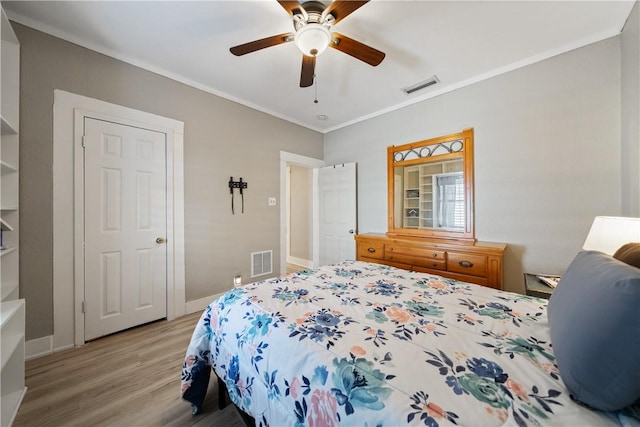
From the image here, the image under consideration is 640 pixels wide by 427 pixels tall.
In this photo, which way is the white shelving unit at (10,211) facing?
to the viewer's right

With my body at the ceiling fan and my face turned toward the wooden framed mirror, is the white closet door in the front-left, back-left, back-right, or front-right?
back-left

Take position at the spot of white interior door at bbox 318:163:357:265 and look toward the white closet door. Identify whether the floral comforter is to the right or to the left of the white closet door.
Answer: left
